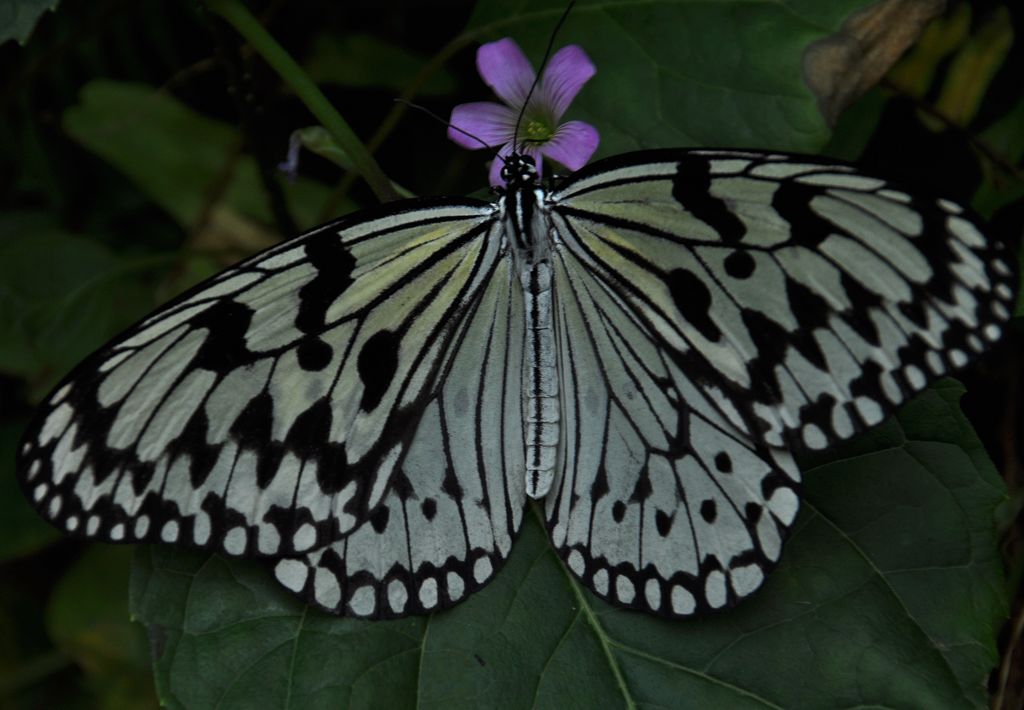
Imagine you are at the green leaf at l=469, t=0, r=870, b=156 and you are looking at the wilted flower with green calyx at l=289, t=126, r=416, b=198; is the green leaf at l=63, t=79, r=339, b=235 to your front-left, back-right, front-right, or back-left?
front-right

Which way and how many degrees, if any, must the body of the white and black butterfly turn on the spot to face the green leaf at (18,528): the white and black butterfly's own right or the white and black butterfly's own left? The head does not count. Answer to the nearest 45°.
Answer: approximately 45° to the white and black butterfly's own left

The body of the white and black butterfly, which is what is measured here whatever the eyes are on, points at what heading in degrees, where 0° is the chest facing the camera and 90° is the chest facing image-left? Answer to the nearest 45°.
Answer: approximately 180°
